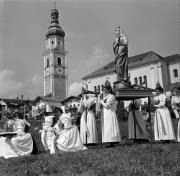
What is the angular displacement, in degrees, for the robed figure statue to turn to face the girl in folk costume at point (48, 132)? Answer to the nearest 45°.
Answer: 0° — it already faces them

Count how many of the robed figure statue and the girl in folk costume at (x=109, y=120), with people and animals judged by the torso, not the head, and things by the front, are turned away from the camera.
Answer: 0

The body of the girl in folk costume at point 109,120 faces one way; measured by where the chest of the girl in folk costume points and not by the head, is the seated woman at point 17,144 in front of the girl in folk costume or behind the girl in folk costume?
in front

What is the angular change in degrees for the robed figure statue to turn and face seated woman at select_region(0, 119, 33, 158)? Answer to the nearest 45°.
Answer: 0° — it already faces them

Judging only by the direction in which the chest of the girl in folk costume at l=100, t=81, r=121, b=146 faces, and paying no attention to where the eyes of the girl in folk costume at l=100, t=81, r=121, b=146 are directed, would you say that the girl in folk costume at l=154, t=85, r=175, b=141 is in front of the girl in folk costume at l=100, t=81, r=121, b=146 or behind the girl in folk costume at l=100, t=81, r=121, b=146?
behind
